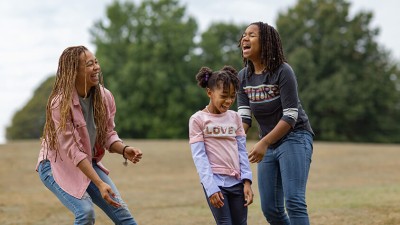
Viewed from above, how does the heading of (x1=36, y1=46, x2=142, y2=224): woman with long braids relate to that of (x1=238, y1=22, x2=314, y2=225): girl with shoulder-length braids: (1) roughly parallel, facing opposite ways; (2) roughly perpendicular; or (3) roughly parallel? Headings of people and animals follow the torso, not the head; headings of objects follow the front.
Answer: roughly perpendicular

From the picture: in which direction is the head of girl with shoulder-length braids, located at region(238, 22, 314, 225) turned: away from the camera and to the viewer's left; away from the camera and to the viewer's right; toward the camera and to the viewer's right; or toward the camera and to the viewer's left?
toward the camera and to the viewer's left

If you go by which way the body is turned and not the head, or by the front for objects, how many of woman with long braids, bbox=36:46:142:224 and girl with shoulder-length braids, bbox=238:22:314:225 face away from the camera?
0

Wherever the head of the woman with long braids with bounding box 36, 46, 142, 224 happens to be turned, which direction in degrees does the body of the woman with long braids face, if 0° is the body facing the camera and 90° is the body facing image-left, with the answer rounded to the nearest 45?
approximately 315°

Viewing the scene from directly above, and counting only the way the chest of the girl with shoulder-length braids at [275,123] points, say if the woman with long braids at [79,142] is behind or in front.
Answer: in front

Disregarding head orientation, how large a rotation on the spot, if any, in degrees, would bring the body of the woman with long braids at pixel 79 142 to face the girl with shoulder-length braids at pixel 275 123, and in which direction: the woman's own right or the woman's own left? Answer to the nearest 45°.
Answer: approximately 45° to the woman's own left

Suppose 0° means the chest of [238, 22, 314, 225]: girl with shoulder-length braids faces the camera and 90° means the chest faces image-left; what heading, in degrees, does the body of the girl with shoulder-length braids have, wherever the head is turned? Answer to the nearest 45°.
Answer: approximately 45°
